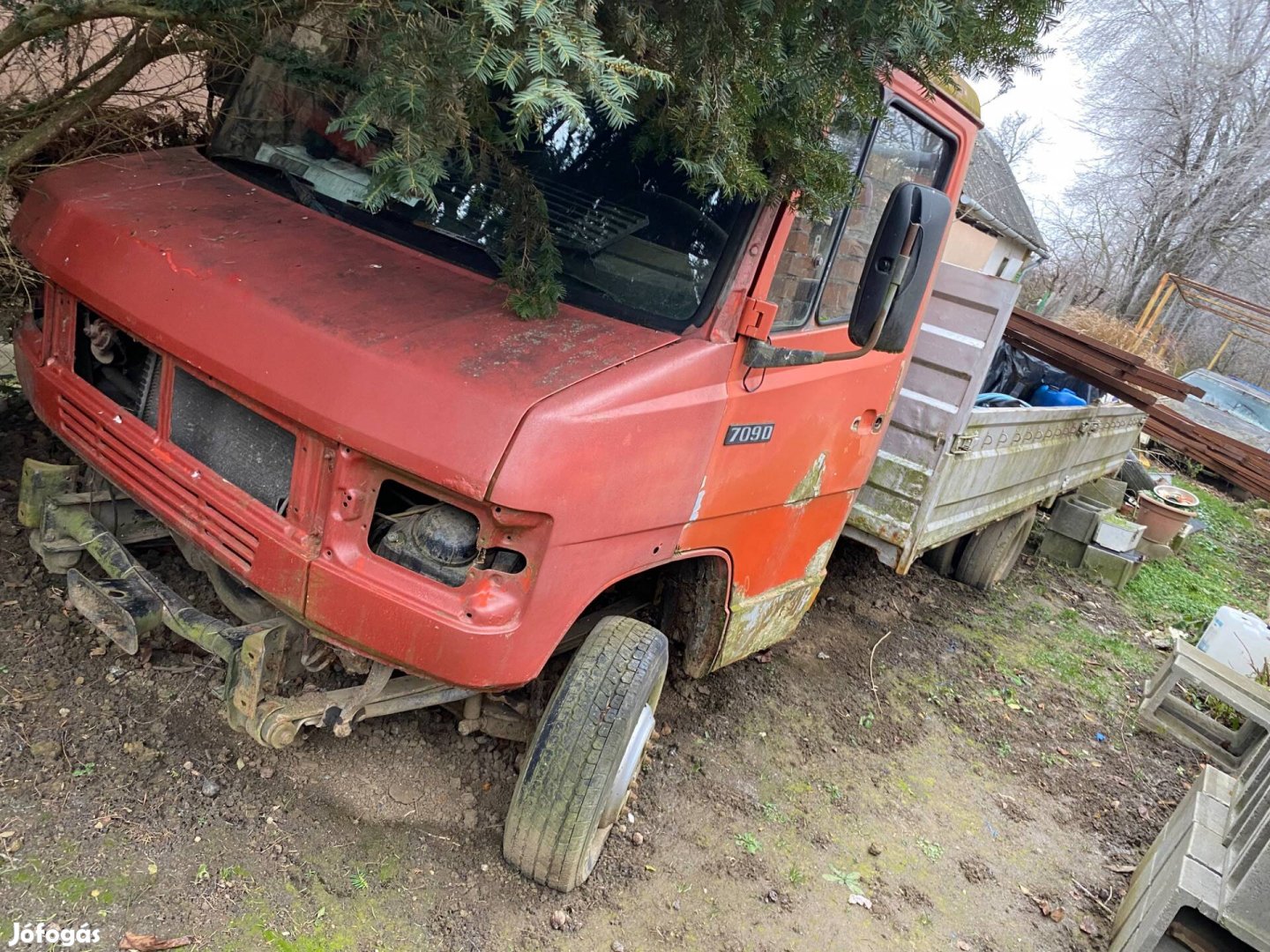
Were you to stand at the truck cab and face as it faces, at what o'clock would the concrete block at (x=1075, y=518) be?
The concrete block is roughly at 6 o'clock from the truck cab.

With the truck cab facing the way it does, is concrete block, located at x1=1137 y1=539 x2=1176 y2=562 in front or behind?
behind

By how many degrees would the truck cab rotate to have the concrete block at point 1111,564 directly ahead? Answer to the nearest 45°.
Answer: approximately 180°

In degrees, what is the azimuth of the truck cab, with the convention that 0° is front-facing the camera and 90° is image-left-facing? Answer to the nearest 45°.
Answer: approximately 45°

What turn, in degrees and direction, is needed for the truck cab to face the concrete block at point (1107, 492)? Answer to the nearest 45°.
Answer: approximately 180°

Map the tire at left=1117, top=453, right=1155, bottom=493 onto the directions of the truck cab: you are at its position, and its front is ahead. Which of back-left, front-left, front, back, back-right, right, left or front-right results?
back

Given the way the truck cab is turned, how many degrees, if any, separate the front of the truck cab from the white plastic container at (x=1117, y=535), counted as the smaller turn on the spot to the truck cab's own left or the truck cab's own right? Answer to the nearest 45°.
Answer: approximately 180°

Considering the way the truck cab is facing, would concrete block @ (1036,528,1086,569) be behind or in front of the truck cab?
behind

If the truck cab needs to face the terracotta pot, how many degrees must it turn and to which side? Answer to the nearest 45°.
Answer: approximately 180°

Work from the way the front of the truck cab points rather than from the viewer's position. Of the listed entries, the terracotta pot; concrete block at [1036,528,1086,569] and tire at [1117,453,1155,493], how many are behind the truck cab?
3
